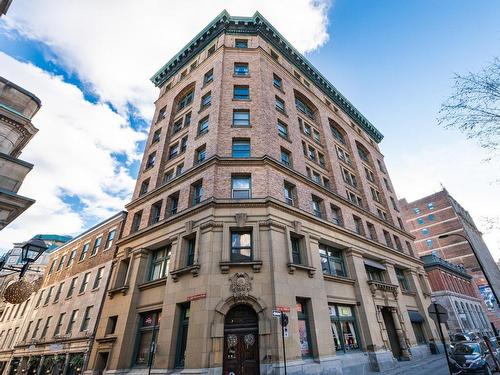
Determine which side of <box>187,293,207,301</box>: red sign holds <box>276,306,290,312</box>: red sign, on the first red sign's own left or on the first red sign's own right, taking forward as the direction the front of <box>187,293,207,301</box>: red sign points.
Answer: on the first red sign's own left

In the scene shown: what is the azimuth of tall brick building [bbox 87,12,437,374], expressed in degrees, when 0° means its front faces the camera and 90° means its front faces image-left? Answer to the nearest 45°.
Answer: approximately 0°

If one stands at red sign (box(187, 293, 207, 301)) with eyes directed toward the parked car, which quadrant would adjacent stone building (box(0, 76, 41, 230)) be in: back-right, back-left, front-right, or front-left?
back-right

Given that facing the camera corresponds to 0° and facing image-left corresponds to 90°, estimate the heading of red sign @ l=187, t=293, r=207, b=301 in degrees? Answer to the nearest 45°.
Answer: approximately 45°

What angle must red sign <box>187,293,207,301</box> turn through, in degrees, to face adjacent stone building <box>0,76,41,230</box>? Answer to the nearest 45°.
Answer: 0° — it already faces it

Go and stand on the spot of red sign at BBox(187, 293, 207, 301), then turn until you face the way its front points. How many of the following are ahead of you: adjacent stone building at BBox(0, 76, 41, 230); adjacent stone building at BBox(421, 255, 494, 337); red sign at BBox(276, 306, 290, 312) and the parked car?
1

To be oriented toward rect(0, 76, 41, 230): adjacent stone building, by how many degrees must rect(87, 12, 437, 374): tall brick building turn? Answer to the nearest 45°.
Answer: approximately 45° to its right

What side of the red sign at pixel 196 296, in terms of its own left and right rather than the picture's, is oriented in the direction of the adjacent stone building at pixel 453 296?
back

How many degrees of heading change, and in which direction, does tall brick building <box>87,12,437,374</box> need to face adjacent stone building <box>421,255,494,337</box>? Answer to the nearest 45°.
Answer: approximately 135° to its left
